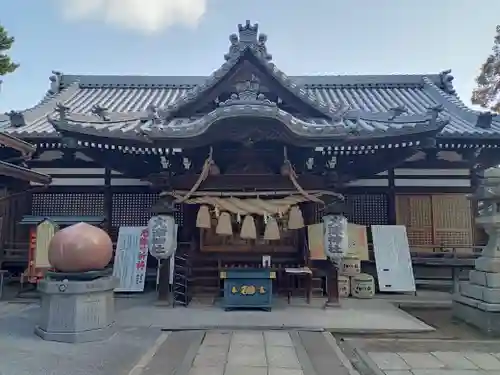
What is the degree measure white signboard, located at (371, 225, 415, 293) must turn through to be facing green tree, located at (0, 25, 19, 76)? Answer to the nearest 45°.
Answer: approximately 90° to its right

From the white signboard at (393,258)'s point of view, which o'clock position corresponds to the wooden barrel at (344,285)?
The wooden barrel is roughly at 2 o'clock from the white signboard.

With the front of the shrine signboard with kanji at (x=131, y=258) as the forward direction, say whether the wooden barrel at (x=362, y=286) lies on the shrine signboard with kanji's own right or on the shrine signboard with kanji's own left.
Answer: on the shrine signboard with kanji's own left

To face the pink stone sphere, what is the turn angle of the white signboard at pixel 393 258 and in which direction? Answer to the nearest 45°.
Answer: approximately 45° to its right

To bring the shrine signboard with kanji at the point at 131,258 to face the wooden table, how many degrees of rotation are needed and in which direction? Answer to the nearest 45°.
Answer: approximately 45° to its left

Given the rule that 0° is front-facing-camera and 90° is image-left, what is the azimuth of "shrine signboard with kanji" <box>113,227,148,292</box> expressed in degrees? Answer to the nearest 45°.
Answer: approximately 0°

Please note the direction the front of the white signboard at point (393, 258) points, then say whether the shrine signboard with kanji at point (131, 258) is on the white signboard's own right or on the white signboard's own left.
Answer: on the white signboard's own right

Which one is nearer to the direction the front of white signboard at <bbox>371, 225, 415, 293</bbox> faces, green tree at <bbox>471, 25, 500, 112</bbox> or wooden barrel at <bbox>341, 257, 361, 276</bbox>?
the wooden barrel

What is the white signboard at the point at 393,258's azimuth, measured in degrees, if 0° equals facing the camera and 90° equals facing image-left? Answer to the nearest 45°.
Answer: approximately 0°

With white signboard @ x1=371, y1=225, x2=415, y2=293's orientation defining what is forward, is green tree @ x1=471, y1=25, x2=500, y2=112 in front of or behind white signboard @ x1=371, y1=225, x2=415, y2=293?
behind
